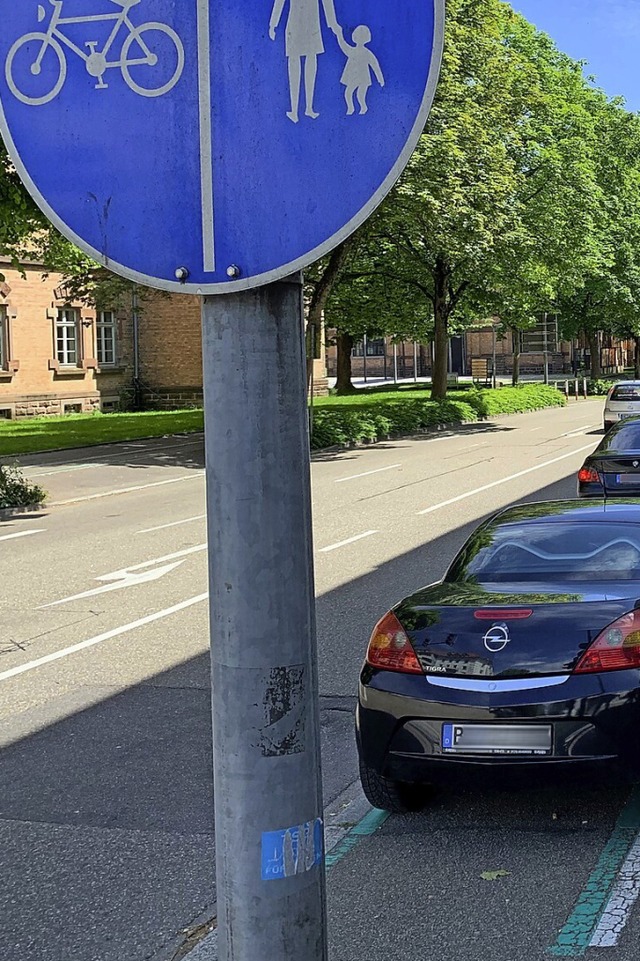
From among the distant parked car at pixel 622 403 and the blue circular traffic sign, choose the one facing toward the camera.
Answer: the blue circular traffic sign

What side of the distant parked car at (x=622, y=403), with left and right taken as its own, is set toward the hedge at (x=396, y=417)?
left

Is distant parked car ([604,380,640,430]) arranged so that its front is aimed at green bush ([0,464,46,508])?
no

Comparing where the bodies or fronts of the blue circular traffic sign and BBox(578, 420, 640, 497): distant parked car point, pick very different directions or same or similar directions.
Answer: very different directions

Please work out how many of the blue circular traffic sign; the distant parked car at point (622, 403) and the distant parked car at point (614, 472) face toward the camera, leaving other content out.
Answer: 1

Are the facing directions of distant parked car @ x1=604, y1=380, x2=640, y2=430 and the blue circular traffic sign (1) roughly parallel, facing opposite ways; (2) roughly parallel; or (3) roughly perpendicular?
roughly parallel, facing opposite ways

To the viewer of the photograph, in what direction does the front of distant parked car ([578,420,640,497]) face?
facing away from the viewer

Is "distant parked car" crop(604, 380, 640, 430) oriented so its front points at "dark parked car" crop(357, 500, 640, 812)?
no

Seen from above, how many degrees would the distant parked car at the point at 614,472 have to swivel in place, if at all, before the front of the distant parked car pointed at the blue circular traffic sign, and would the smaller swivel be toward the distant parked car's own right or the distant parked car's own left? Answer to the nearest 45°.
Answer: approximately 180°

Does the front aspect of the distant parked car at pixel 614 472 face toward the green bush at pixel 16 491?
no

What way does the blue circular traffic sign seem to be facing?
toward the camera

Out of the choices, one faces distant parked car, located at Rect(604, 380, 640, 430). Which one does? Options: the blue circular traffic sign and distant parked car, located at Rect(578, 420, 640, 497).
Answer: distant parked car, located at Rect(578, 420, 640, 497)

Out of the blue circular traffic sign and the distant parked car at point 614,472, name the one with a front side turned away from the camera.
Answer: the distant parked car

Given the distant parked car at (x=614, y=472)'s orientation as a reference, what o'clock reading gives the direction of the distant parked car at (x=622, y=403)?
the distant parked car at (x=622, y=403) is roughly at 12 o'clock from the distant parked car at (x=614, y=472).

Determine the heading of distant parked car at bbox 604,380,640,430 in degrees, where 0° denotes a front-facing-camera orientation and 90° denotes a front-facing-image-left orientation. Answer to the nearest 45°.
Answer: approximately 180°

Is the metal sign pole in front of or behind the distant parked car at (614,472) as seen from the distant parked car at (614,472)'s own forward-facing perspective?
behind

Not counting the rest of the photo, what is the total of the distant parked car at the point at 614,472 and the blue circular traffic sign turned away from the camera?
1

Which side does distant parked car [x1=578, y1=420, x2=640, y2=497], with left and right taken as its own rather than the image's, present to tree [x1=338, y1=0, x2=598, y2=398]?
front
